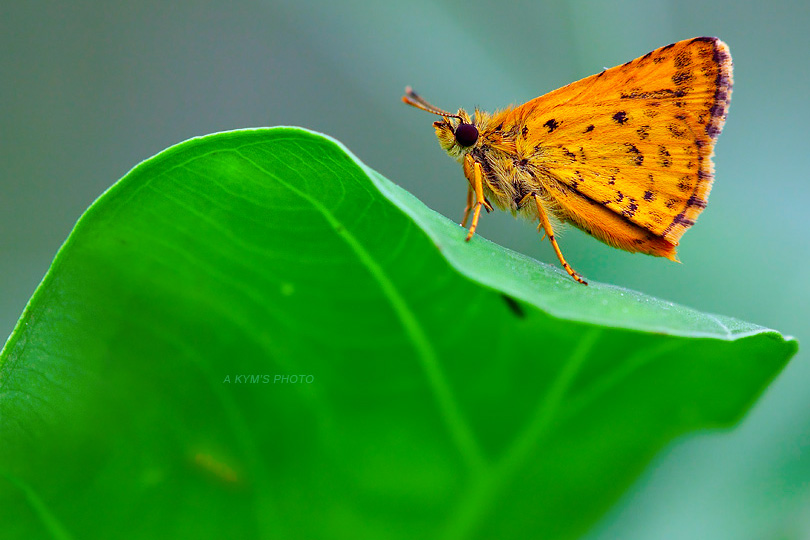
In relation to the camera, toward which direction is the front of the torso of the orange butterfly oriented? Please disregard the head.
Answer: to the viewer's left
